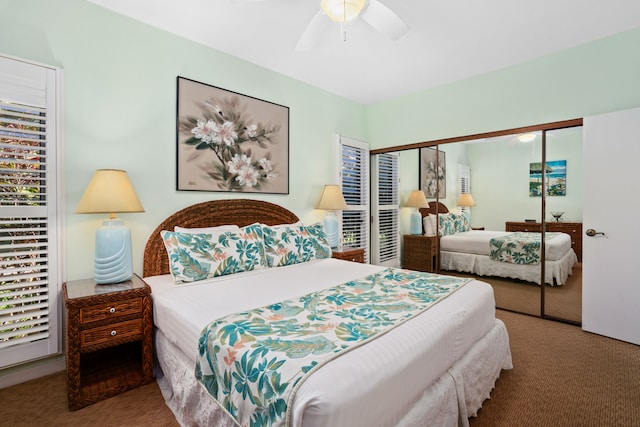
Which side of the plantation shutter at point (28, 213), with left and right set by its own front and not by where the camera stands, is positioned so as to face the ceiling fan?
front

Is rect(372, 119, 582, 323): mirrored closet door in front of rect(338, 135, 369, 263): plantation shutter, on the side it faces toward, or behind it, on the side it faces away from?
in front

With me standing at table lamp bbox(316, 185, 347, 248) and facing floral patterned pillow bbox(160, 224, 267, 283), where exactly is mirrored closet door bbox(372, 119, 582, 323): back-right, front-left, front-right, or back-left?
back-left

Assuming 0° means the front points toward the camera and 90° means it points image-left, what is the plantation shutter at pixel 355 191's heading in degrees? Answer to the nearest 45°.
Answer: approximately 315°

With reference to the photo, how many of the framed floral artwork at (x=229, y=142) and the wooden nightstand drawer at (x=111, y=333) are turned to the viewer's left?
0

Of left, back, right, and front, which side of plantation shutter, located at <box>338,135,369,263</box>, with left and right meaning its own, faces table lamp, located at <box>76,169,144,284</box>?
right

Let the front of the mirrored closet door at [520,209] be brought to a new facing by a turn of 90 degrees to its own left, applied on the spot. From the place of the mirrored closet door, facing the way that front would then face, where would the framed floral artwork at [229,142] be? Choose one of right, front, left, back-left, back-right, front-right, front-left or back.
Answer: right

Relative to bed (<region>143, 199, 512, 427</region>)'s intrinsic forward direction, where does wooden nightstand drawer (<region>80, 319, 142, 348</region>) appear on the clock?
The wooden nightstand drawer is roughly at 5 o'clock from the bed.

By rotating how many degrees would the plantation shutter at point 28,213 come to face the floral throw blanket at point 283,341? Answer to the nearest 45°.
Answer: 0° — it already faces it

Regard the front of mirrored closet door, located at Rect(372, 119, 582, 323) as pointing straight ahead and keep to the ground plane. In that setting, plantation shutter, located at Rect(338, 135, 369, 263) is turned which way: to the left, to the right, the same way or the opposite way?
to the left

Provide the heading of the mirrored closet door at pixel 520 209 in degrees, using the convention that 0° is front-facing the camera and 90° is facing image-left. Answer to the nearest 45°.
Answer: approximately 45°

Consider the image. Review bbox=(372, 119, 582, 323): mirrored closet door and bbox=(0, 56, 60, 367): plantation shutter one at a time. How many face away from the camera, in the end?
0

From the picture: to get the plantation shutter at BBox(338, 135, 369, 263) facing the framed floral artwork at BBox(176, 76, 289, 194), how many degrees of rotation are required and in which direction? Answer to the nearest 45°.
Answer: approximately 90° to its right

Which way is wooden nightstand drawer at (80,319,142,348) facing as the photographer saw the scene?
facing the viewer and to the right of the viewer

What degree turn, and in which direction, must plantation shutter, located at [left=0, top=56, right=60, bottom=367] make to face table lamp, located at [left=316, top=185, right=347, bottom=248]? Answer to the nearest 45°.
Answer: approximately 45° to its left
